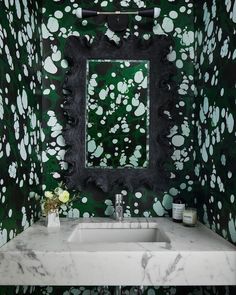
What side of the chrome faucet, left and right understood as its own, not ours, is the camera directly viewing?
front

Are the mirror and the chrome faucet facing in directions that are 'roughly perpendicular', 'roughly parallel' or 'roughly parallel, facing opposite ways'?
roughly parallel

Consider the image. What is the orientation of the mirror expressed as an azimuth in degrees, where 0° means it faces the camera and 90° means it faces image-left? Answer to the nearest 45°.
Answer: approximately 0°

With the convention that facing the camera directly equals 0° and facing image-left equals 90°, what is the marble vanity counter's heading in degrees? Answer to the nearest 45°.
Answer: approximately 0°

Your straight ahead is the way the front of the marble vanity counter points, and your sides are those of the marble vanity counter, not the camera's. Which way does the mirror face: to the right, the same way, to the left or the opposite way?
the same way

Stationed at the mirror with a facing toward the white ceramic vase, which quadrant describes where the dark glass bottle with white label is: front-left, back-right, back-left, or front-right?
back-left
